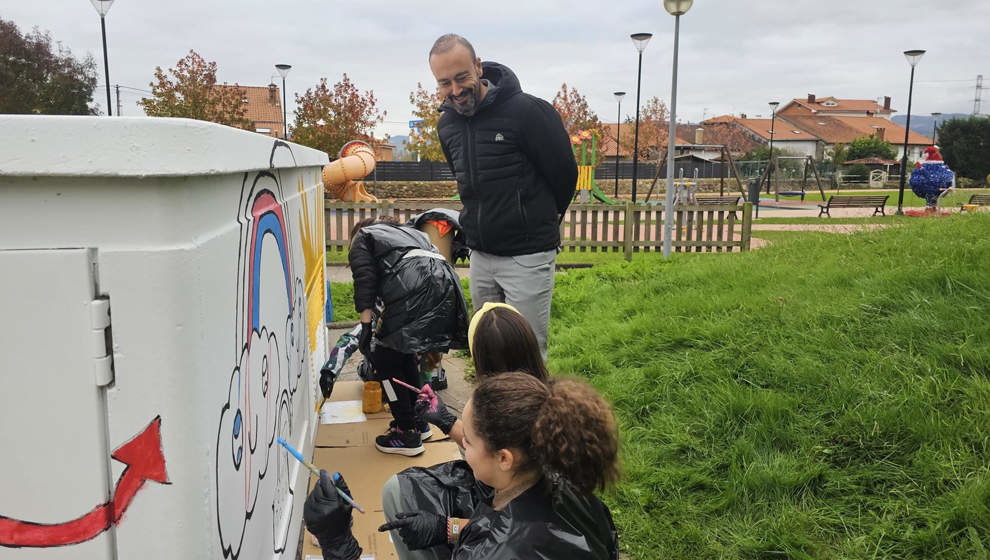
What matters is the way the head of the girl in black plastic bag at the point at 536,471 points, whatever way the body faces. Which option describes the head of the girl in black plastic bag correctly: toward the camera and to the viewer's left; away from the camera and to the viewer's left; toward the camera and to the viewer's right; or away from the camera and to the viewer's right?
away from the camera and to the viewer's left

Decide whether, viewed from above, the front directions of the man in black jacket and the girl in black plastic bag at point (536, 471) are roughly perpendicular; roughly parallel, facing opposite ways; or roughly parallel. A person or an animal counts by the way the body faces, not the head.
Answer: roughly perpendicular

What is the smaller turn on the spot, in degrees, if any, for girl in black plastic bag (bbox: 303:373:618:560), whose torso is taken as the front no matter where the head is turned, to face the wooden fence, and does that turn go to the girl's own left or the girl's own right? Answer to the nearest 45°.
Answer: approximately 45° to the girl's own right

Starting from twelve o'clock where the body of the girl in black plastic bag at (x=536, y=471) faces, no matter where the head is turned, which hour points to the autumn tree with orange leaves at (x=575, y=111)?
The autumn tree with orange leaves is roughly at 2 o'clock from the girl in black plastic bag.

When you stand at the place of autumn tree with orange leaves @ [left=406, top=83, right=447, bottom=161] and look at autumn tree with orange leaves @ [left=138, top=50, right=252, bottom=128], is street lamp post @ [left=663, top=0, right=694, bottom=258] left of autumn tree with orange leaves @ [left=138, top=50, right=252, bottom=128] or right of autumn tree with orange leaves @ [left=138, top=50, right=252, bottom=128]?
left

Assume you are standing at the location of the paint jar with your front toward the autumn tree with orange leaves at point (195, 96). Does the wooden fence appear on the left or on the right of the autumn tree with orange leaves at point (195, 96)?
right

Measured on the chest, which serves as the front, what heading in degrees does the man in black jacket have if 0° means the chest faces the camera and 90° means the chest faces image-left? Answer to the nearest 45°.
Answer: approximately 45°

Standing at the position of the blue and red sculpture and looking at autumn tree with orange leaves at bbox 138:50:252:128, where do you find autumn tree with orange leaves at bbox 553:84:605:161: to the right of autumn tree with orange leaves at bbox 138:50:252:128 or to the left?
right

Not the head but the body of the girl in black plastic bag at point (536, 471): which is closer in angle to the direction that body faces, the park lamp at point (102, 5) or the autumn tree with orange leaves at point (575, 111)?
the park lamp

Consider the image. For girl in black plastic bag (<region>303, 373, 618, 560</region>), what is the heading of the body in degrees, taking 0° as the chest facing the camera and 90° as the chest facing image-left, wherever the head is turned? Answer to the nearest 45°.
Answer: approximately 135°

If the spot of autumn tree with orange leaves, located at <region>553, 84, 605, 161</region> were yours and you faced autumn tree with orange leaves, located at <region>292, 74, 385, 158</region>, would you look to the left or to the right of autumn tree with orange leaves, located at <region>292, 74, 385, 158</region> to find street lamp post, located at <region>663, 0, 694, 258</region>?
left
